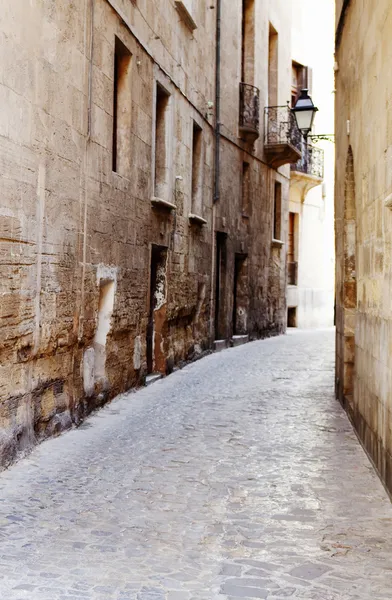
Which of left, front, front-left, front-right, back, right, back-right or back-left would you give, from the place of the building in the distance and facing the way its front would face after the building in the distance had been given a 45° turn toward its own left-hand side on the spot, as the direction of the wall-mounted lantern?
right

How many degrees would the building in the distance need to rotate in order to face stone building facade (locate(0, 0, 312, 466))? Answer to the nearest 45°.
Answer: approximately 45° to its right

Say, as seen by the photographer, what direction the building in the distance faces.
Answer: facing the viewer and to the right of the viewer
